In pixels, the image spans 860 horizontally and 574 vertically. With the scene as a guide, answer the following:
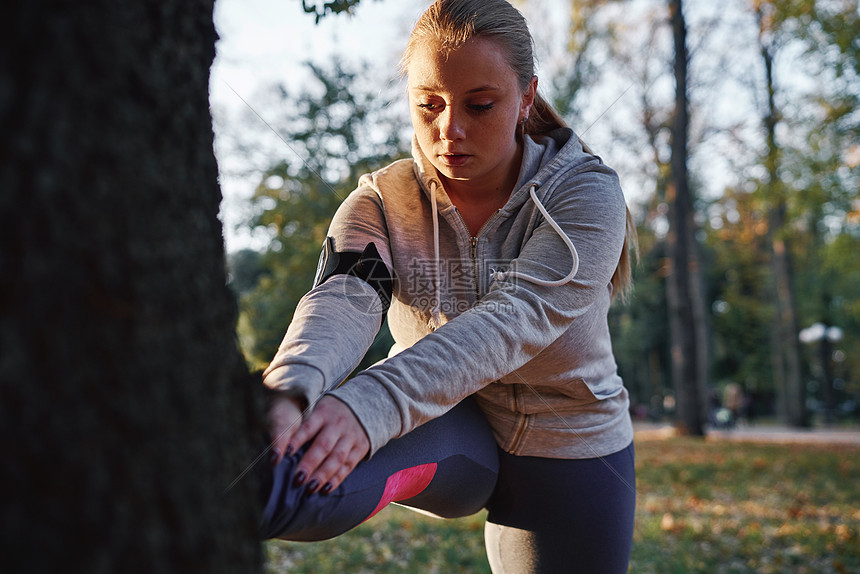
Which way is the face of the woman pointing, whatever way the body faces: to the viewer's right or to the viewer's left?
to the viewer's left

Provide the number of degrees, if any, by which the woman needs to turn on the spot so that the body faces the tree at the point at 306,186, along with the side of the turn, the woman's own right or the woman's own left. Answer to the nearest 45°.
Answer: approximately 135° to the woman's own right

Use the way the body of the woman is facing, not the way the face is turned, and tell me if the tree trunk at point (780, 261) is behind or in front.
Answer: behind

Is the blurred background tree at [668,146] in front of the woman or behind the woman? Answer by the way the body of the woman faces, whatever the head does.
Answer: behind

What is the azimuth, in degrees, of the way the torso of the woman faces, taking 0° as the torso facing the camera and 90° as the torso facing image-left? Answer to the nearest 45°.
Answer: approximately 45°

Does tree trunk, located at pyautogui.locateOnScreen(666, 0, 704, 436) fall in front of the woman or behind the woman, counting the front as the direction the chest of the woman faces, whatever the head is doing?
behind
